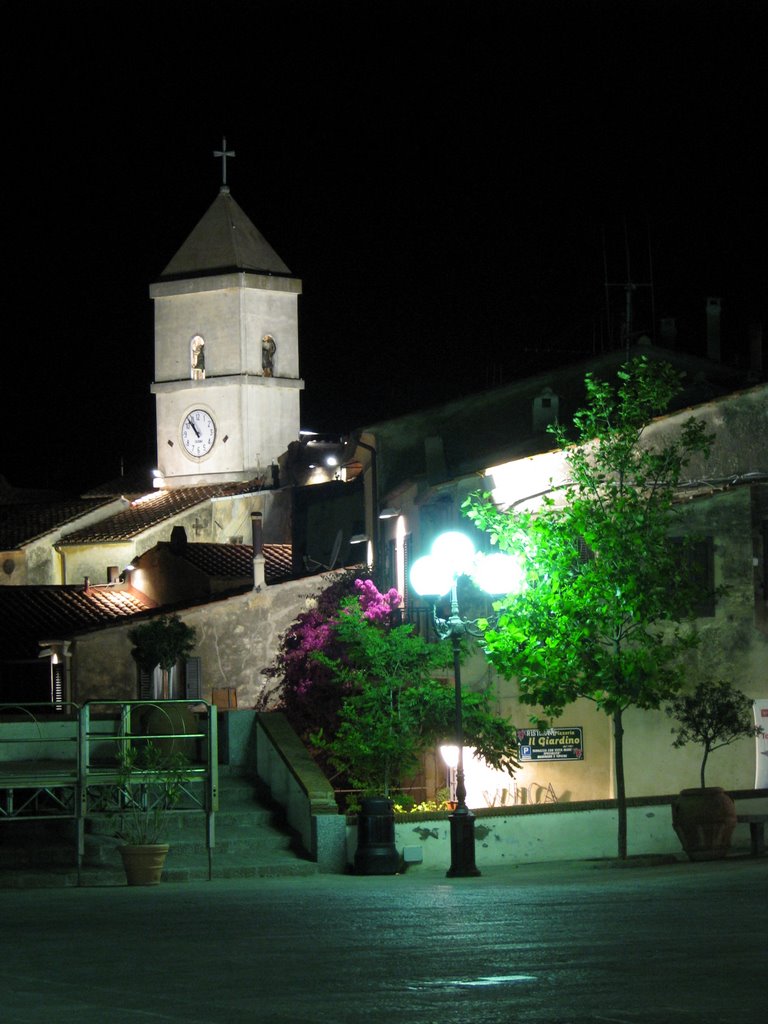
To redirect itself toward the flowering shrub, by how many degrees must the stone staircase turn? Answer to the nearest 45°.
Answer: approximately 180°

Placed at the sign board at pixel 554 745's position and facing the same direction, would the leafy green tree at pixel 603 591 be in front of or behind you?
in front

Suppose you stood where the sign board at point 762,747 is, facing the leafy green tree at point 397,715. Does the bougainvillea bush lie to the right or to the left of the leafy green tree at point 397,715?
right

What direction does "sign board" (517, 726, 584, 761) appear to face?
toward the camera

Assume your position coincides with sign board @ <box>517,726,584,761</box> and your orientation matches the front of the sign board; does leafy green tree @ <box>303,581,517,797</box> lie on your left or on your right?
on your right

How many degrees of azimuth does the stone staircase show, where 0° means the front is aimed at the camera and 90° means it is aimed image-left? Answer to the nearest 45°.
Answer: approximately 0°

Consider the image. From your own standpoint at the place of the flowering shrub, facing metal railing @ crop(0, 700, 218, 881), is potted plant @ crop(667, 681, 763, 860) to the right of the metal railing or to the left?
left

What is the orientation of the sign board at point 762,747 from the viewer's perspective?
toward the camera

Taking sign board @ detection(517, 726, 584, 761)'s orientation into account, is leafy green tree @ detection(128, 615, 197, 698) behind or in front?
behind

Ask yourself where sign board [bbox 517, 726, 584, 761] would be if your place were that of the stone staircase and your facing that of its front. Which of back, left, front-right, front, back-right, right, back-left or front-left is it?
back-left

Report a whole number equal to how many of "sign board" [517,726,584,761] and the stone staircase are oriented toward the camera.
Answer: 2

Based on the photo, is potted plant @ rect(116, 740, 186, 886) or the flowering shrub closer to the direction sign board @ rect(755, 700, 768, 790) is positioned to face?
the potted plant
